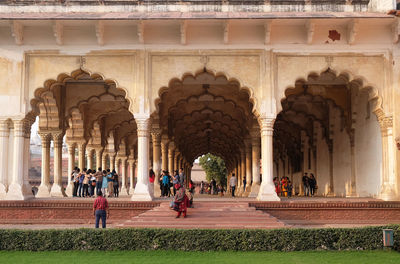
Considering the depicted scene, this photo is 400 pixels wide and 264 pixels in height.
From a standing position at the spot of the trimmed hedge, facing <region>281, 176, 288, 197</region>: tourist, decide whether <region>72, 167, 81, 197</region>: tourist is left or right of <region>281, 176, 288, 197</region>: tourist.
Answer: left

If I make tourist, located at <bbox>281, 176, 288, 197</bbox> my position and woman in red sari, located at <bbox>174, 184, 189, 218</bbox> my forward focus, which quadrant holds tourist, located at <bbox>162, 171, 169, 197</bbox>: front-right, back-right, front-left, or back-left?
front-right

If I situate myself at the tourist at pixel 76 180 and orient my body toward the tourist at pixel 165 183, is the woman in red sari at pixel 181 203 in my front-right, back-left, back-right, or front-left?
front-right

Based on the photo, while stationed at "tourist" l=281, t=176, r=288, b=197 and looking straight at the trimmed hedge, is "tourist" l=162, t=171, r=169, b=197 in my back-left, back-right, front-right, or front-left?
front-right

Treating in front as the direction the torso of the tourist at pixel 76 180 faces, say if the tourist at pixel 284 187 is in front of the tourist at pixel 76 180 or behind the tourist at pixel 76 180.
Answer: in front
